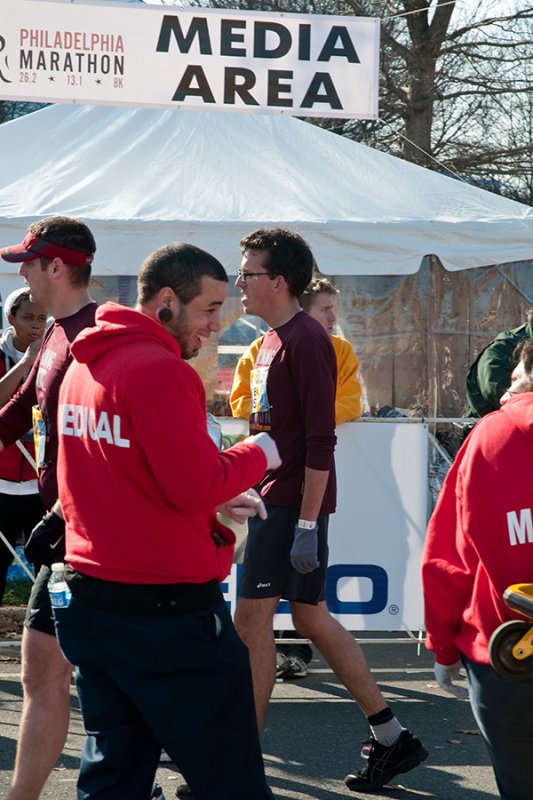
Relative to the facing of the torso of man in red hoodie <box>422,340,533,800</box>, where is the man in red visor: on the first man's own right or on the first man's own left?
on the first man's own left

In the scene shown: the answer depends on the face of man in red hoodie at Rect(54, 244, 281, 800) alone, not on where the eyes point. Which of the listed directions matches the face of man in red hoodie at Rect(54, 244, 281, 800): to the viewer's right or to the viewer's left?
to the viewer's right

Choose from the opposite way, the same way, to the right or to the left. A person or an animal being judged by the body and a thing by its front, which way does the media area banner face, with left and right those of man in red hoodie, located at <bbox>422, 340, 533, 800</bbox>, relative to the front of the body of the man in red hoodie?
the opposite way

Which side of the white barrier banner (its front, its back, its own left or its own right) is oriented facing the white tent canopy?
back

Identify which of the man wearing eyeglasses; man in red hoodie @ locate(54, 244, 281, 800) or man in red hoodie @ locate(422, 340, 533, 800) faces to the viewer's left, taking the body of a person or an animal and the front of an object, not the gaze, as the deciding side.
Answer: the man wearing eyeglasses

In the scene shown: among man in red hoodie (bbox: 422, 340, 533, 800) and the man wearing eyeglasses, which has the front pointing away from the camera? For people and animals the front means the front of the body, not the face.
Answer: the man in red hoodie

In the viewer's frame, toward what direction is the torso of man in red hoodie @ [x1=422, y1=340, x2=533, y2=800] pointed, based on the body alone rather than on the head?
away from the camera

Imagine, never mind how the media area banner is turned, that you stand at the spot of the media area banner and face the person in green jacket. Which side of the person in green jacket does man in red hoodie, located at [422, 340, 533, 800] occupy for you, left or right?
right

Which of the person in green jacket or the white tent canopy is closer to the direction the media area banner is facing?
the person in green jacket

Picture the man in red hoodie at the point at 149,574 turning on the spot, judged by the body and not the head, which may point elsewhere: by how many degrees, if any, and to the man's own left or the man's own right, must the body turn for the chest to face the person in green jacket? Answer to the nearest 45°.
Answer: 0° — they already face them
